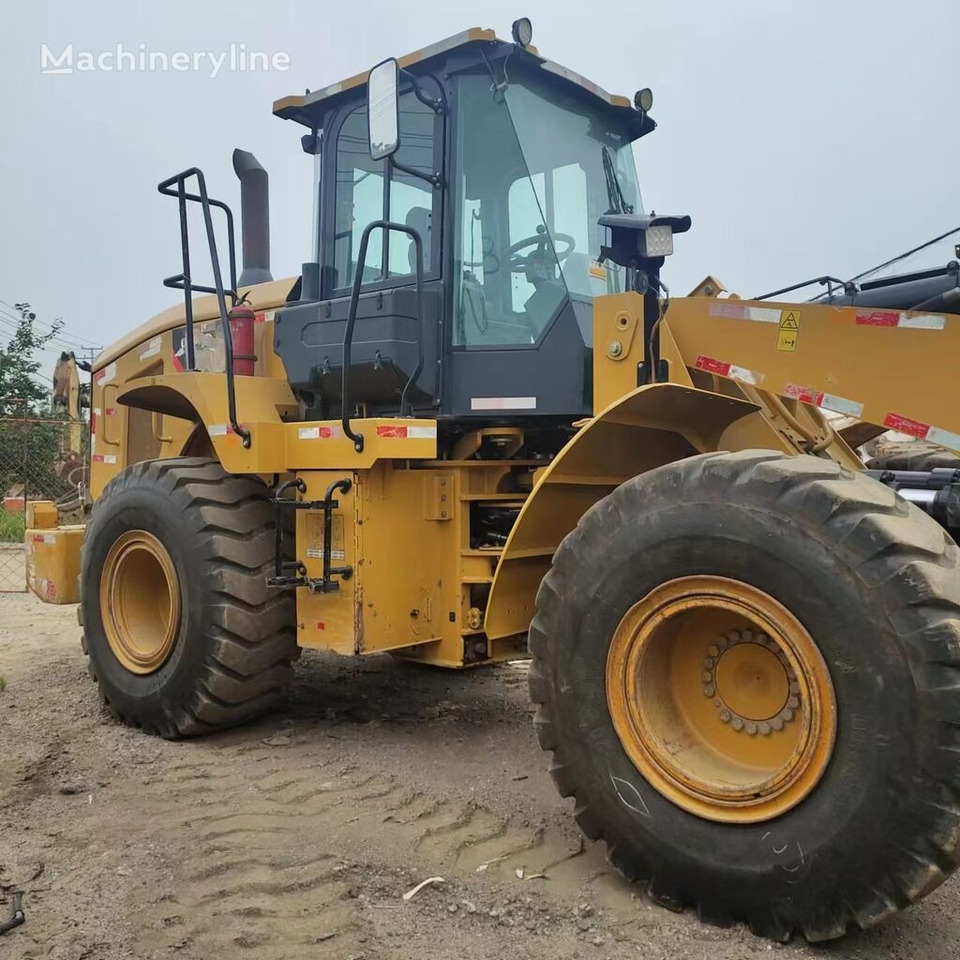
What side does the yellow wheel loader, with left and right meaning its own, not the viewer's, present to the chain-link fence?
back

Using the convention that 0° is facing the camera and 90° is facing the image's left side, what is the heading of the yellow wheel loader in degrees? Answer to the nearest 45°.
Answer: approximately 315°
